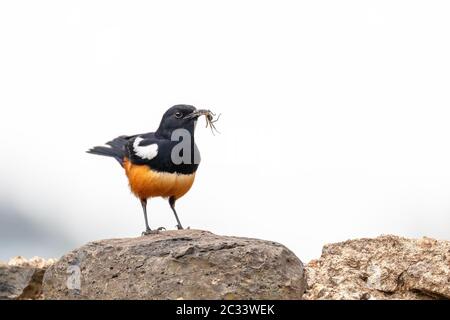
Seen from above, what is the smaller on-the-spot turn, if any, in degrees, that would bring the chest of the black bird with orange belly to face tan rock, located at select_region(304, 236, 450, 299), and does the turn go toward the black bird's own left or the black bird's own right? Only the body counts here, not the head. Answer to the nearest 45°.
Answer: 0° — it already faces it

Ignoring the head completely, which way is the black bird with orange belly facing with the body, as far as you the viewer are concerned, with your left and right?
facing the viewer and to the right of the viewer

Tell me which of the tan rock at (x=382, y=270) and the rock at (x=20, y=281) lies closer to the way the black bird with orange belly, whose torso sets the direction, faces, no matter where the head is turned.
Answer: the tan rock
